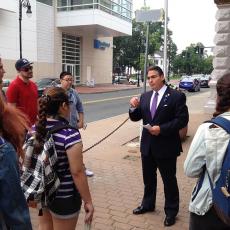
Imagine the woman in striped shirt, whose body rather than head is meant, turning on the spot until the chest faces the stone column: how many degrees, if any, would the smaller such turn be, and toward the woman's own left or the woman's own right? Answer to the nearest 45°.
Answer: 0° — they already face it

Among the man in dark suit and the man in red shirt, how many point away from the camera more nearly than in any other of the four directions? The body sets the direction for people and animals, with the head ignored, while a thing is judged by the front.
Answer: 0

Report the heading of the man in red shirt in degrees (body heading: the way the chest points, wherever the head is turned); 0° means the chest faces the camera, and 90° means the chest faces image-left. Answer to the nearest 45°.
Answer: approximately 315°

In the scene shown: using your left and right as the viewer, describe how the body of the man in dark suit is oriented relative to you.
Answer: facing the viewer and to the left of the viewer

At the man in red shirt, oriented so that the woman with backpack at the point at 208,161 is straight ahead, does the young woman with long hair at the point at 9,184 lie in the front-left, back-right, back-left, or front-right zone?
front-right

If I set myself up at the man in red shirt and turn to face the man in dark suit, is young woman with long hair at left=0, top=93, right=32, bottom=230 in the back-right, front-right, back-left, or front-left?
front-right

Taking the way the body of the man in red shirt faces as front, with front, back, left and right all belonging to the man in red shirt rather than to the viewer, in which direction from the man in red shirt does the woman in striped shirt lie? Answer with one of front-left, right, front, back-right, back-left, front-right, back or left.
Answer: front-right

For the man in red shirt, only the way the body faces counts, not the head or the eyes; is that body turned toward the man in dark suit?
yes

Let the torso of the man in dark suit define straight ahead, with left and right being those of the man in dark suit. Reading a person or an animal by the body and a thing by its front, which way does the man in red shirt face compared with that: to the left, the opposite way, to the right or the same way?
to the left

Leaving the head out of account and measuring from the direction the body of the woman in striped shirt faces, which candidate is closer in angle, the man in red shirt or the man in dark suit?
the man in dark suit

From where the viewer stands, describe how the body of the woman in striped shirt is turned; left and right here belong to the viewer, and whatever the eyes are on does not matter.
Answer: facing away from the viewer and to the right of the viewer

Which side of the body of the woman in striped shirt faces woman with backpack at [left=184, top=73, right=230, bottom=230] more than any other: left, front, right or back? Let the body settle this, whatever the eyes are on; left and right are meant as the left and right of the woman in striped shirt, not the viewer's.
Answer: right

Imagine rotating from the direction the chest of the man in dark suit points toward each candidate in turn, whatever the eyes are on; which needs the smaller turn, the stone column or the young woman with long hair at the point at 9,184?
the young woman with long hair

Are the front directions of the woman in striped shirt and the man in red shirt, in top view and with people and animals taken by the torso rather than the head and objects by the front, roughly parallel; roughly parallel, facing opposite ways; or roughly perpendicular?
roughly perpendicular

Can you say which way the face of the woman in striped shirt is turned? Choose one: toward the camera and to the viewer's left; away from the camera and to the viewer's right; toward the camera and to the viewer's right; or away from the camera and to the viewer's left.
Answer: away from the camera and to the viewer's right

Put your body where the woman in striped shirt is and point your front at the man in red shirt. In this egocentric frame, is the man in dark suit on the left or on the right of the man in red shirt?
right
